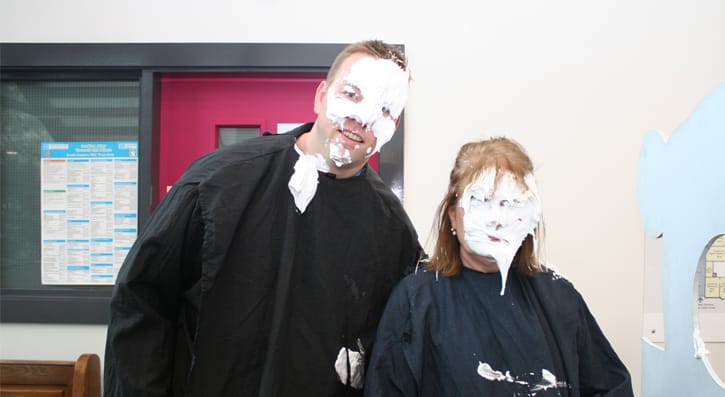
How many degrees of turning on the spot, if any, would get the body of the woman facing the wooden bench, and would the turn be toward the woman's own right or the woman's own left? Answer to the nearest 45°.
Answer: approximately 90° to the woman's own right

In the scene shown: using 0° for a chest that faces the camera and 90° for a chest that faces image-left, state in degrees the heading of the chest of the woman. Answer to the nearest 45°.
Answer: approximately 0°
